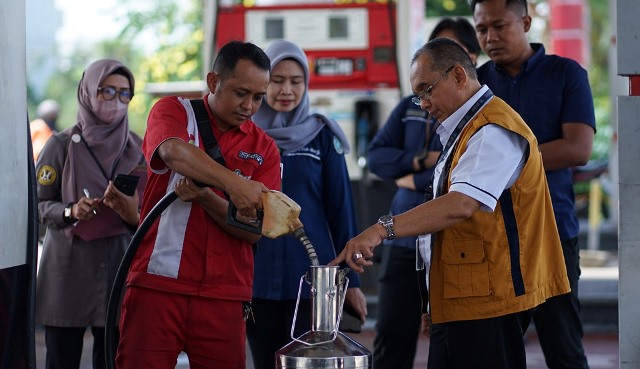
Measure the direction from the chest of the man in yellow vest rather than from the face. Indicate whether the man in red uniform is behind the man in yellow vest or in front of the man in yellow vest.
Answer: in front

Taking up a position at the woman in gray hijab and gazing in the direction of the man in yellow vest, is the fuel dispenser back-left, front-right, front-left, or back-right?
back-left

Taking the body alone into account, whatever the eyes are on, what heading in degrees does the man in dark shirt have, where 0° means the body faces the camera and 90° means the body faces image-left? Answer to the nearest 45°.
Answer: approximately 45°

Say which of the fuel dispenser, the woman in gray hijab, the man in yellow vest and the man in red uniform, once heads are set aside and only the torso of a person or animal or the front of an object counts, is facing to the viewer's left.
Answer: the man in yellow vest

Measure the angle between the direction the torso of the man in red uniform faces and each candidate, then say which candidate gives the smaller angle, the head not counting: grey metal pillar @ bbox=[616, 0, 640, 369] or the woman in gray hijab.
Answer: the grey metal pillar

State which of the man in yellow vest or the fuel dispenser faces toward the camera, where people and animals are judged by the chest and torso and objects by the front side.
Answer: the fuel dispenser

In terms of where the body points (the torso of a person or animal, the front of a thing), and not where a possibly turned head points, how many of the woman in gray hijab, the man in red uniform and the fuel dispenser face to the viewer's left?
0

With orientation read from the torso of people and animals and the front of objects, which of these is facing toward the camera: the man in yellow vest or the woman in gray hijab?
the woman in gray hijab

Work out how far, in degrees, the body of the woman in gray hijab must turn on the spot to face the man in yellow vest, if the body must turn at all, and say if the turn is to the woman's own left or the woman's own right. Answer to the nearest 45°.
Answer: approximately 45° to the woman's own left

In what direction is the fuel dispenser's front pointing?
toward the camera

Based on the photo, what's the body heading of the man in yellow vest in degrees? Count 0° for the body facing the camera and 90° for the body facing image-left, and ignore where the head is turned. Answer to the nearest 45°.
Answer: approximately 90°

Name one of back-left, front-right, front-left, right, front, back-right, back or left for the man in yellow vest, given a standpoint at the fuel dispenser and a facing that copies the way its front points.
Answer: front

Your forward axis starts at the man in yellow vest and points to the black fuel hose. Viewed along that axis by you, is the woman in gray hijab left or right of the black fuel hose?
right

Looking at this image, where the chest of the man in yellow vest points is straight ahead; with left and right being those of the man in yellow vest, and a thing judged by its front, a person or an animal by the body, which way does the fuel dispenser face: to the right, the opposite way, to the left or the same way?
to the left

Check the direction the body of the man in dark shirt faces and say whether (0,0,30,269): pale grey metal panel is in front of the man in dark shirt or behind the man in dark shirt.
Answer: in front
